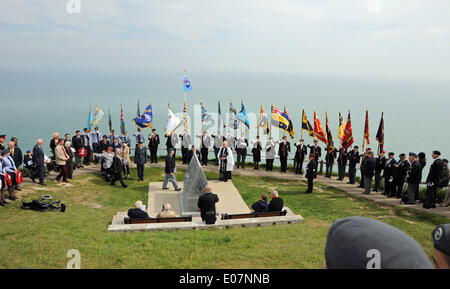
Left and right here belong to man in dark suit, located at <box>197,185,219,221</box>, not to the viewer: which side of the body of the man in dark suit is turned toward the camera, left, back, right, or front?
back

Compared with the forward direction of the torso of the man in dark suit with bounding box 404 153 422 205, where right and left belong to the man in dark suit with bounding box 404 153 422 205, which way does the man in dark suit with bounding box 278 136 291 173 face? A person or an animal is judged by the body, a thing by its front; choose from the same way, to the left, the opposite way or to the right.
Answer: to the left

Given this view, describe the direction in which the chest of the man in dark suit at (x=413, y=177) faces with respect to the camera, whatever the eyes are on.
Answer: to the viewer's left

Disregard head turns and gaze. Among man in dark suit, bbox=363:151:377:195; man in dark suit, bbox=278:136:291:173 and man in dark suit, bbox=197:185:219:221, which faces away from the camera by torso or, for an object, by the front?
man in dark suit, bbox=197:185:219:221

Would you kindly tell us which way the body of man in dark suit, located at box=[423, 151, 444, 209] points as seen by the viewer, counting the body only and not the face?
to the viewer's left
